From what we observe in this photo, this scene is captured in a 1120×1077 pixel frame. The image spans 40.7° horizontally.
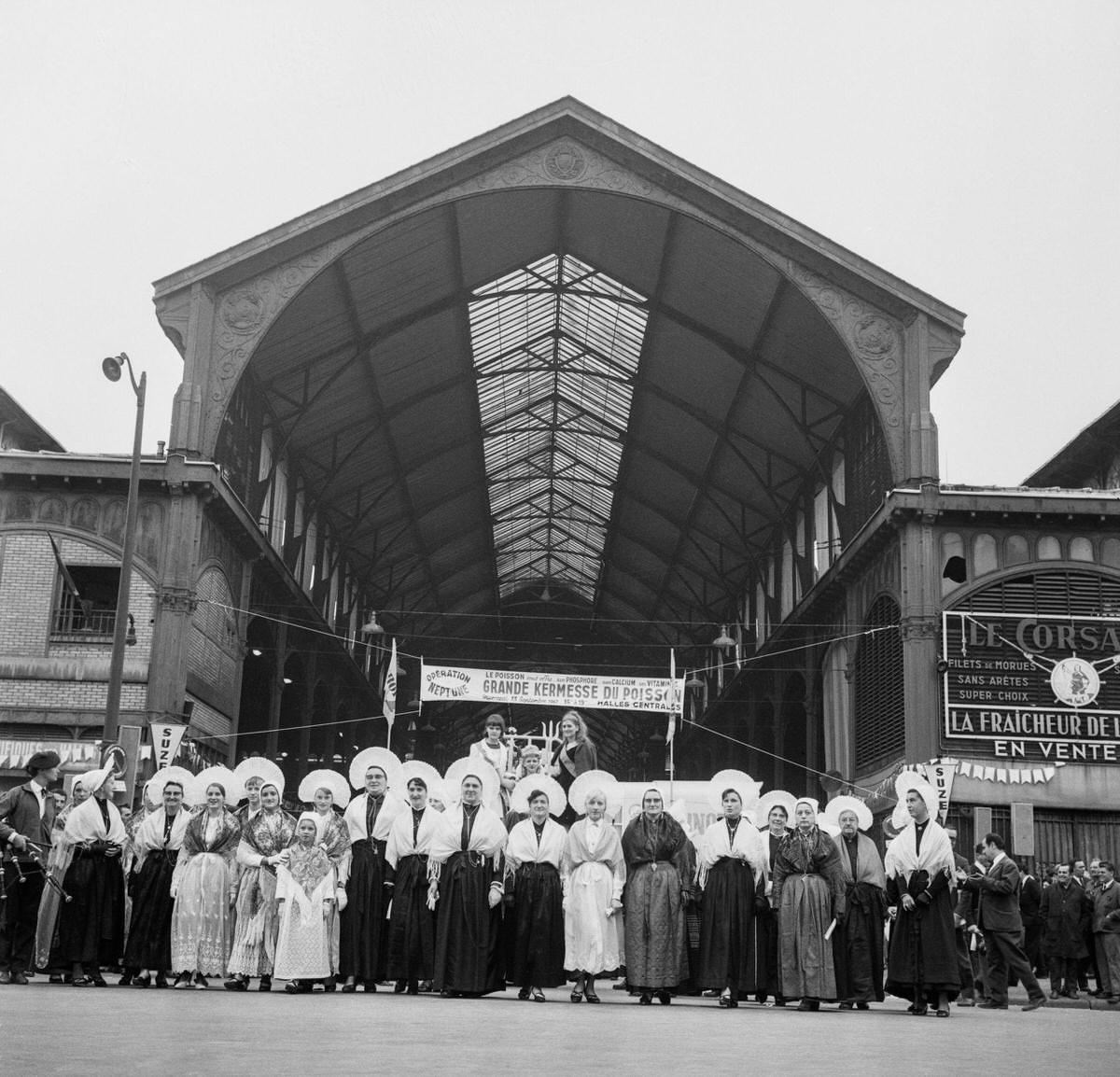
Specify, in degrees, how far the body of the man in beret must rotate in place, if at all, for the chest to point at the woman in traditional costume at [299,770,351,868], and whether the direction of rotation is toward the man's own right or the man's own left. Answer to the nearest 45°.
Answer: approximately 45° to the man's own left

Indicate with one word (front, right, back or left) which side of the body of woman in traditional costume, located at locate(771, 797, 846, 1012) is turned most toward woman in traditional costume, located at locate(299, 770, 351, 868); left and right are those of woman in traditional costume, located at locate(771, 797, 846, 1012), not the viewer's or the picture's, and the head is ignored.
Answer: right

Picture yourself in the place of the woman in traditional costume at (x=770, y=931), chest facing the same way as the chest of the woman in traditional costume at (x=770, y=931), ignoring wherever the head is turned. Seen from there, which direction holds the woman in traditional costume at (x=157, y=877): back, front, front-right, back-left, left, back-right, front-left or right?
right

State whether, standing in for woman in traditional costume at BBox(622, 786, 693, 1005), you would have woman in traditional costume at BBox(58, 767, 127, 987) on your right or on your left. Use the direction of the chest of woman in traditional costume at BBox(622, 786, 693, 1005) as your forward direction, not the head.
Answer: on your right

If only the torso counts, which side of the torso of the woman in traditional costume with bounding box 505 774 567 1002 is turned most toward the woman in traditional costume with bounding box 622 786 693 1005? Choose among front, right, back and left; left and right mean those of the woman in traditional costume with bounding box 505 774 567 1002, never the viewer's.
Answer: left

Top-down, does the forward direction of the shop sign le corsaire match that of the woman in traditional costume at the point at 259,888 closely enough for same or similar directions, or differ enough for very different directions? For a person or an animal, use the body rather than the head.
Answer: same or similar directions

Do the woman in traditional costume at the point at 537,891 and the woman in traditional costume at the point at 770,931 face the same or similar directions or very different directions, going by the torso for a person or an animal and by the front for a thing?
same or similar directions

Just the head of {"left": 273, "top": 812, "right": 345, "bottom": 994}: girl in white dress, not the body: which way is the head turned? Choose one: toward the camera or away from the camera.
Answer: toward the camera

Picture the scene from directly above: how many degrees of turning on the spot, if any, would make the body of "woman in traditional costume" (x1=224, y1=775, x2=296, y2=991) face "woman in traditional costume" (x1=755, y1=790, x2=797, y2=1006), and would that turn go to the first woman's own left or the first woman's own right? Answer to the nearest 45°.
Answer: approximately 90° to the first woman's own left

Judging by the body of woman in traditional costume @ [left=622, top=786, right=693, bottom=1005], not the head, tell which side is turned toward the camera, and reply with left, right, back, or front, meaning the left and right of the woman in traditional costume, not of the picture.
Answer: front

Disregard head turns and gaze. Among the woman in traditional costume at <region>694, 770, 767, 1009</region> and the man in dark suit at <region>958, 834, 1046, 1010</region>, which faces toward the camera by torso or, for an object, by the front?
the woman in traditional costume

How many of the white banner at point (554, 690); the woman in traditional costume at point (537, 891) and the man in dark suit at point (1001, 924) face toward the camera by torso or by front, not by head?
2
